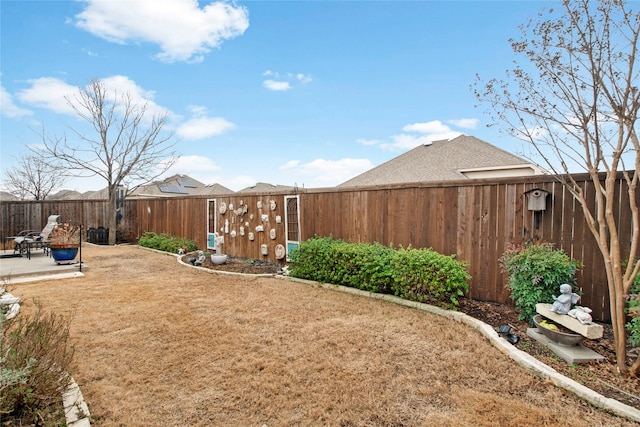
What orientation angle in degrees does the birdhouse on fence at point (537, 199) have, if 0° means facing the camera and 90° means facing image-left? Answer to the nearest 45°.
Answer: approximately 0°

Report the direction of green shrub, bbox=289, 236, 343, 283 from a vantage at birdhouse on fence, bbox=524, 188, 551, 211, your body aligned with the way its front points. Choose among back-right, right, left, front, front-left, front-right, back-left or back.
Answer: right

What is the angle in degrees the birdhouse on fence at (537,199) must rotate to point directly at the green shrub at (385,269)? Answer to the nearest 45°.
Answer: approximately 90° to its right

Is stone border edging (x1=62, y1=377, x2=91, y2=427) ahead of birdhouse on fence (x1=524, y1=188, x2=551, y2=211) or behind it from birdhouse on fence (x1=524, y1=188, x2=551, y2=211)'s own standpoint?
ahead

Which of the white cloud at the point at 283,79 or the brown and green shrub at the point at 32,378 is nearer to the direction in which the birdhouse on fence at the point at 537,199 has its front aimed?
the brown and green shrub

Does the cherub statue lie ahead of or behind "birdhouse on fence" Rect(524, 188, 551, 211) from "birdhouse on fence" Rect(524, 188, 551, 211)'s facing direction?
ahead

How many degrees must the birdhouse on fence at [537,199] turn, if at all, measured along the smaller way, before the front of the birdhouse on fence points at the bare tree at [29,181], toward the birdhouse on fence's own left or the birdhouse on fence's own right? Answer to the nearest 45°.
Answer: approximately 90° to the birdhouse on fence's own right

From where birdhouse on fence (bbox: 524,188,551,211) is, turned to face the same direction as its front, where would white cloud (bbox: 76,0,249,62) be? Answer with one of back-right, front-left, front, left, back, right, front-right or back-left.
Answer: right

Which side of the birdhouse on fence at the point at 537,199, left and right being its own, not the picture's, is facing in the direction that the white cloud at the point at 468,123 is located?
back

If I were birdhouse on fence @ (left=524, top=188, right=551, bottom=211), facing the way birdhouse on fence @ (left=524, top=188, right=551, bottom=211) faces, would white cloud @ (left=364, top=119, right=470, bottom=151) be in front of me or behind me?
behind
